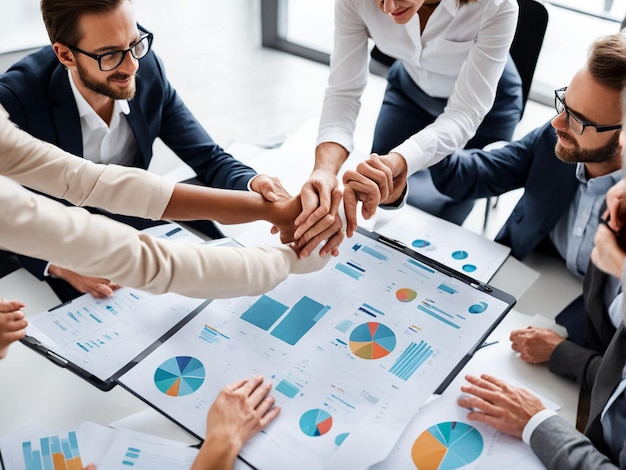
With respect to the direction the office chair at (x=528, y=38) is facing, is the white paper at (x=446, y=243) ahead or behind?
ahead

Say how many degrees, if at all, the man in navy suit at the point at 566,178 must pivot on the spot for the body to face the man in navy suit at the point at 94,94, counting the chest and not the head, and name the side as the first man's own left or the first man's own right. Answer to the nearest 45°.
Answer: approximately 45° to the first man's own right

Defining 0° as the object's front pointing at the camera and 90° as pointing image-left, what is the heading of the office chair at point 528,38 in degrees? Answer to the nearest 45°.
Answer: approximately 45°

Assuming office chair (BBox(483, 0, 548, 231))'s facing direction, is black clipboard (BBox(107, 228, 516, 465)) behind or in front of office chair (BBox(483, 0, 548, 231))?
in front

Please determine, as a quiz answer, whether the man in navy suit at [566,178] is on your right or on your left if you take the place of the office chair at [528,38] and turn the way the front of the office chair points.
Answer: on your left

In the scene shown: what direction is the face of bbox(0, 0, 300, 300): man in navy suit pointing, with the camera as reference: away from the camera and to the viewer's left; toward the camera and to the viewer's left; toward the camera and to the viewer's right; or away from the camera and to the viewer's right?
toward the camera and to the viewer's right

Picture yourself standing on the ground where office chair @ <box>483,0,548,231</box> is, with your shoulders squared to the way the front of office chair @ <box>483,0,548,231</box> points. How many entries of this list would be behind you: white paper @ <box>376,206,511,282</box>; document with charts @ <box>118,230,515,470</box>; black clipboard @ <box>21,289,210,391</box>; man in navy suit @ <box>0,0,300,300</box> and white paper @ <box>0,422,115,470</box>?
0

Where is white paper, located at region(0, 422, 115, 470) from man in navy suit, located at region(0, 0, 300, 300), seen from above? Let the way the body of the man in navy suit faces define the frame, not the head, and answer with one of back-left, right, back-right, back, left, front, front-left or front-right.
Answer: front-right

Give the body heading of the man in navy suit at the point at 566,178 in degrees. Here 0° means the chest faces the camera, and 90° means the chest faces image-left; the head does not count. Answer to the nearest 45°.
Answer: approximately 45°

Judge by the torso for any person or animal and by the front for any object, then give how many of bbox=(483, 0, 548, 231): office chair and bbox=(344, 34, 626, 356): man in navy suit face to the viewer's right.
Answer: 0

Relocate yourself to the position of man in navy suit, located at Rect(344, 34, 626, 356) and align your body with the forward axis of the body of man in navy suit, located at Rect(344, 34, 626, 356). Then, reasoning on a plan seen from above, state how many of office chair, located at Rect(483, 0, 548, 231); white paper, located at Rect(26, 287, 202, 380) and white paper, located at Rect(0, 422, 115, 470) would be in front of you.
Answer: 2

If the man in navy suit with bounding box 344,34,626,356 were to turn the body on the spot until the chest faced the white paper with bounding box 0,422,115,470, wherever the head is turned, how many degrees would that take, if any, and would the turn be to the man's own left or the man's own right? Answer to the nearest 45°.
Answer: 0° — they already face it

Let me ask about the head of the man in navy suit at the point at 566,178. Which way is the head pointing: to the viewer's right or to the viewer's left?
to the viewer's left

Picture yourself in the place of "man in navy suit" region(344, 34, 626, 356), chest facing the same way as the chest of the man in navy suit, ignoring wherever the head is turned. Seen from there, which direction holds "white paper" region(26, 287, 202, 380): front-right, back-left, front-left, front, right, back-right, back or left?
front
